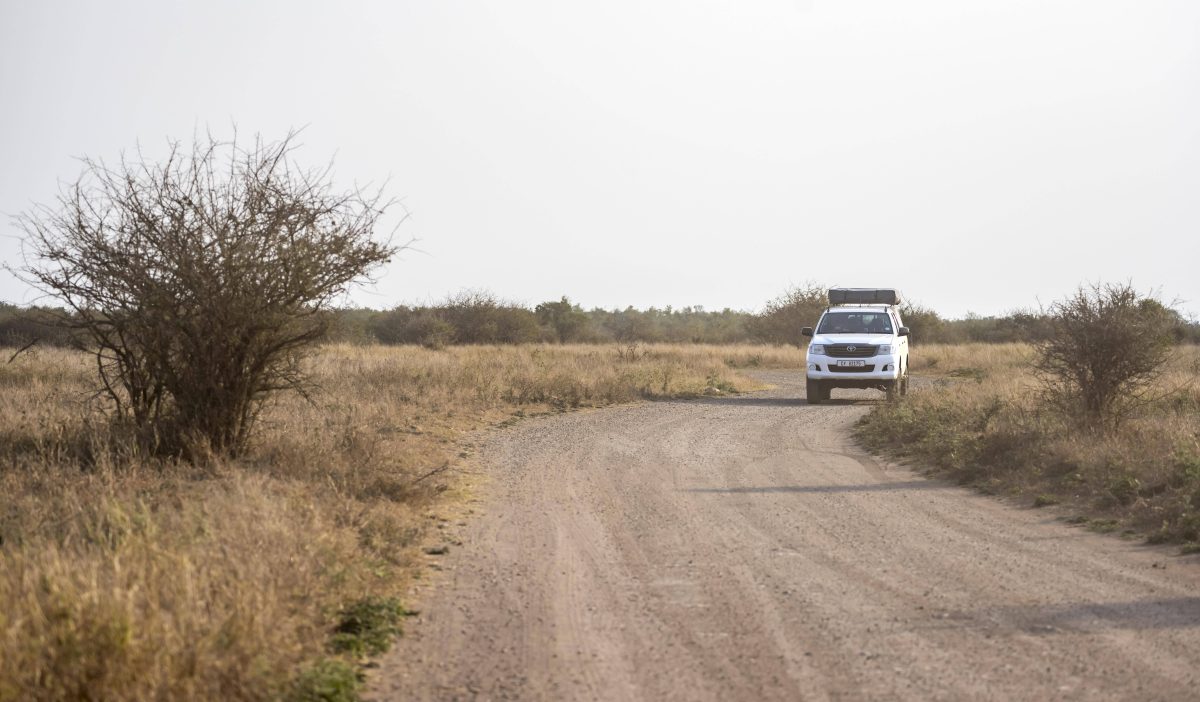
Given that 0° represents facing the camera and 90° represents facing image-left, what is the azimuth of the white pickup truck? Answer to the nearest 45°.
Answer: approximately 0°

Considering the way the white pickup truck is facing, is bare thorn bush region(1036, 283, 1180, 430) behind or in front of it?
in front
